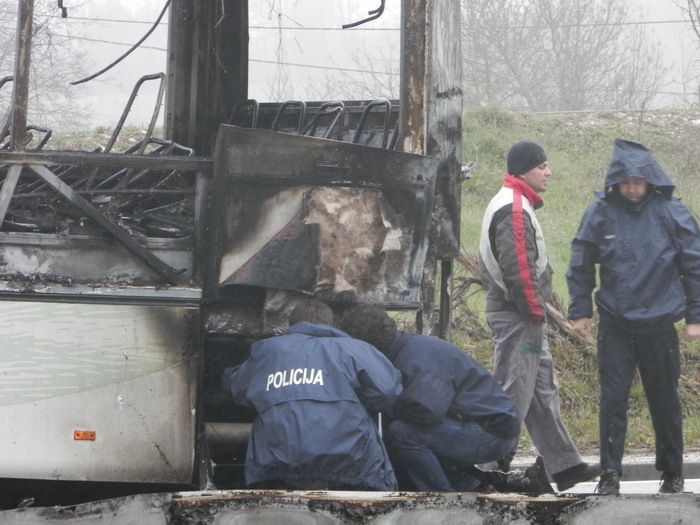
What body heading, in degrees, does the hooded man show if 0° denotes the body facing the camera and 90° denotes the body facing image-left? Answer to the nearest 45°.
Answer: approximately 0°

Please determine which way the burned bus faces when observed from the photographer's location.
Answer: facing to the left of the viewer

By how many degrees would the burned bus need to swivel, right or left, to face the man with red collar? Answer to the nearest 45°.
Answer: approximately 135° to its right

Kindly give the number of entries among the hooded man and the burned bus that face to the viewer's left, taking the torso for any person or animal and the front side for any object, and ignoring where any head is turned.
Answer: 1

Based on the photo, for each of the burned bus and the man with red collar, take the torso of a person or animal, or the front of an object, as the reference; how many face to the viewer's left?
1

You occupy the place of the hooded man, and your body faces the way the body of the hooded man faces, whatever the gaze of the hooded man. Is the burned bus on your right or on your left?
on your right

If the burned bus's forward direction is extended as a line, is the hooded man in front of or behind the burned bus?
behind

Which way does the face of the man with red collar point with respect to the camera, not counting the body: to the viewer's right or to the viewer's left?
to the viewer's right

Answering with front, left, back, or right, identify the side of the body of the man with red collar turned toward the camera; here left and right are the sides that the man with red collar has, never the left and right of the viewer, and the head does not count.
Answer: right

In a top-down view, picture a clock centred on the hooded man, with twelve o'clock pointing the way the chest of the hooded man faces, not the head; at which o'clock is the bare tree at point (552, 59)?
The bare tree is roughly at 6 o'clock from the hooded man.

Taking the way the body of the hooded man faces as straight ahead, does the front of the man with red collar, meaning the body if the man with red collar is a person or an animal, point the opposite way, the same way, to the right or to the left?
to the left
